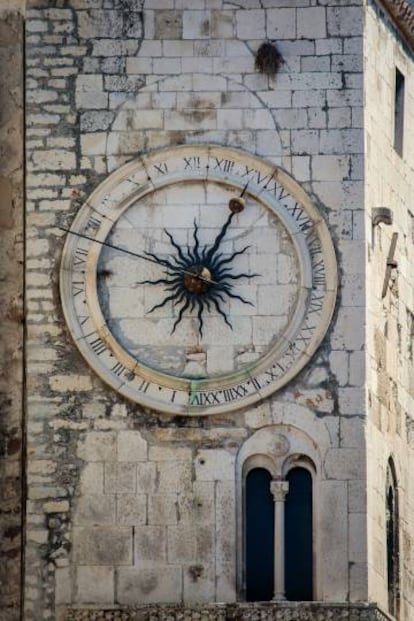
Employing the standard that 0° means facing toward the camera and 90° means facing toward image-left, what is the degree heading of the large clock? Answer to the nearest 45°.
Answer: approximately 0°
